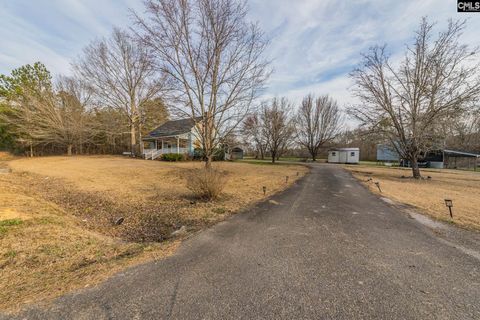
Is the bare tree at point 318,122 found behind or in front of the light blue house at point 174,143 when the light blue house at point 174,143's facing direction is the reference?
behind

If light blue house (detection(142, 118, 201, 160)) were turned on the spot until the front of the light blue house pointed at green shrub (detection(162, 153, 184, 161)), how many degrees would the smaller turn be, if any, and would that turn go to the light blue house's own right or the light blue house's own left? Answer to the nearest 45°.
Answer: approximately 45° to the light blue house's own left

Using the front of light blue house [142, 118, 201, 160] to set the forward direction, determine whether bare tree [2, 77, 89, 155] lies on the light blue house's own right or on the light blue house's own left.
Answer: on the light blue house's own right

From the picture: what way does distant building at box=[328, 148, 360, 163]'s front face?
toward the camera

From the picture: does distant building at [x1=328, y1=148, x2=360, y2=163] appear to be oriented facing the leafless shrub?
yes

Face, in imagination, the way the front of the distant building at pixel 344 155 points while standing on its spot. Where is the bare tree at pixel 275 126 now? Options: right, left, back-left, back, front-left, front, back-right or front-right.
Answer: front-right

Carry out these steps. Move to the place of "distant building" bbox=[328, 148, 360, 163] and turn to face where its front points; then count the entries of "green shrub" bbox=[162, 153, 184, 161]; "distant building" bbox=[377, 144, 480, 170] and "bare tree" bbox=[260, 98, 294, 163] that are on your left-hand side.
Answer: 1

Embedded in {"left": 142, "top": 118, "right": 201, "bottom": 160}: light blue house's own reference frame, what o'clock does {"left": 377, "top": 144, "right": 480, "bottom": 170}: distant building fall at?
The distant building is roughly at 8 o'clock from the light blue house.

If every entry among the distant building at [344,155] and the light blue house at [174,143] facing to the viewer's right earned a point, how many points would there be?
0

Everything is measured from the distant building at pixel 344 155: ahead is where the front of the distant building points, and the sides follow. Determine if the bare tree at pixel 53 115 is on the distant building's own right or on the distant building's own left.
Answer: on the distant building's own right

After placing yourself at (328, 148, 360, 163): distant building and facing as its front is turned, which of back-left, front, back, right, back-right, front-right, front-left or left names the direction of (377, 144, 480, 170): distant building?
left

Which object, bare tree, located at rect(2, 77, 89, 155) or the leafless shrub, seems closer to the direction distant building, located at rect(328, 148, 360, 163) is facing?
the leafless shrub

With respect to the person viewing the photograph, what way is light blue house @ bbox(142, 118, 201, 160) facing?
facing the viewer and to the left of the viewer
